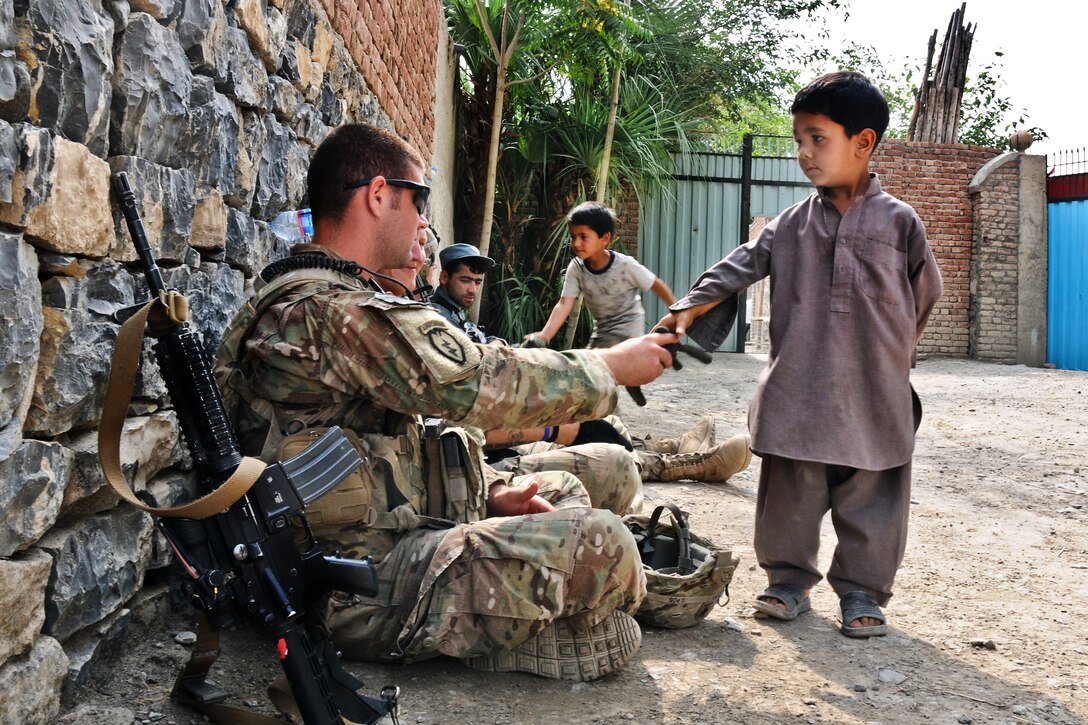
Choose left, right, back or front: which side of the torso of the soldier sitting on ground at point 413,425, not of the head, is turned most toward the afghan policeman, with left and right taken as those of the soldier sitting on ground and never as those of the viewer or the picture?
left

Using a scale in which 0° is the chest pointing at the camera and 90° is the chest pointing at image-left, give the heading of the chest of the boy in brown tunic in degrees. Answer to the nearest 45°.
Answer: approximately 0°

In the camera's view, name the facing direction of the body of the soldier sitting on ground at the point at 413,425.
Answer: to the viewer's right

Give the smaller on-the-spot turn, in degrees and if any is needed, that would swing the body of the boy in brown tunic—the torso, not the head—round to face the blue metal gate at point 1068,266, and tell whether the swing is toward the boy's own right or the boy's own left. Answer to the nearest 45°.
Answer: approximately 180°

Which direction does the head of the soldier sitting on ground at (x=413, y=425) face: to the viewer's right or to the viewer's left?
to the viewer's right

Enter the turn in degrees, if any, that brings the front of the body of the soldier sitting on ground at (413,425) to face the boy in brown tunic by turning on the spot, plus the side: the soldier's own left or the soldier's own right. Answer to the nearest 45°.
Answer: approximately 45° to the soldier's own left
